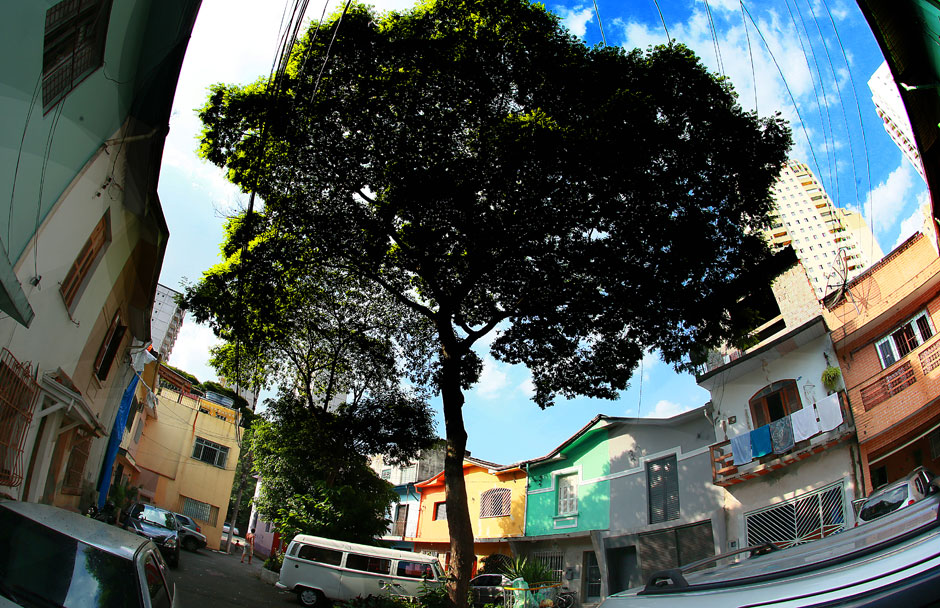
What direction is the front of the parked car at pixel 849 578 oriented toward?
to the viewer's left

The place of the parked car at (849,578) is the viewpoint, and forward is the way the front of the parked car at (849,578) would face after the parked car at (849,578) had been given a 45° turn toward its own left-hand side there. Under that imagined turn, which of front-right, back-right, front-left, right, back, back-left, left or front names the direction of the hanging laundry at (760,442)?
back-right

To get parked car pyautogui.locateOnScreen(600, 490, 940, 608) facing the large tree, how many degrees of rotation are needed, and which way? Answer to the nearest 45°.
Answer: approximately 45° to its right

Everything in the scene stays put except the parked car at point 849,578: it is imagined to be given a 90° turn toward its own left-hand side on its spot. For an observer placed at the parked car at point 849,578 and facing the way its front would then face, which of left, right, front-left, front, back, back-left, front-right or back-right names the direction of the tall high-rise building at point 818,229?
back
